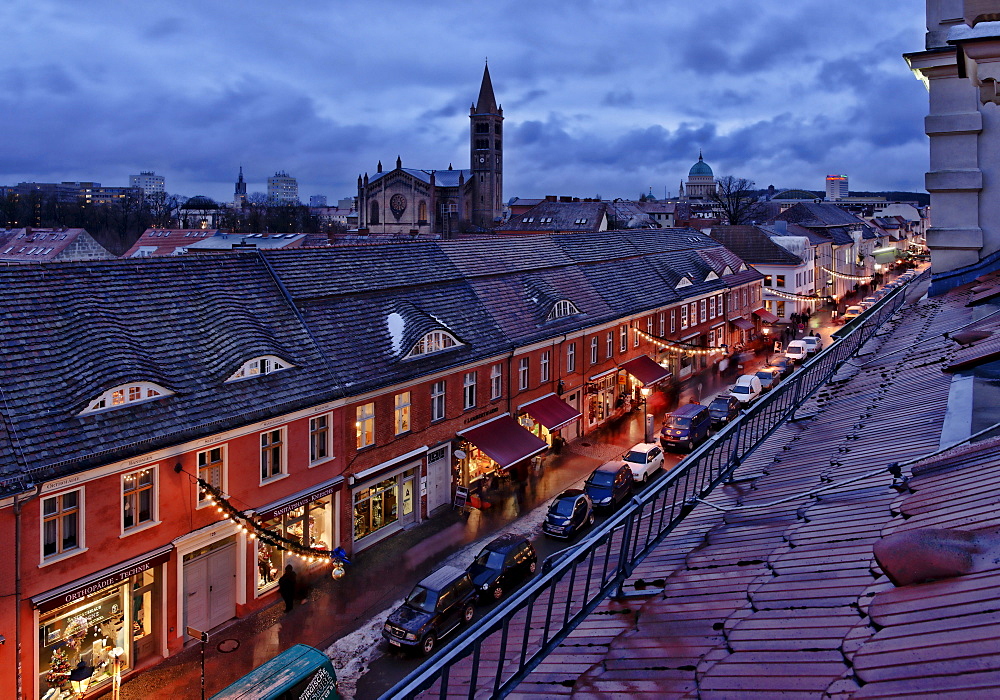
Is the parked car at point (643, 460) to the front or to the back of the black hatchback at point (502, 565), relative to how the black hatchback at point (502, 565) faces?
to the back

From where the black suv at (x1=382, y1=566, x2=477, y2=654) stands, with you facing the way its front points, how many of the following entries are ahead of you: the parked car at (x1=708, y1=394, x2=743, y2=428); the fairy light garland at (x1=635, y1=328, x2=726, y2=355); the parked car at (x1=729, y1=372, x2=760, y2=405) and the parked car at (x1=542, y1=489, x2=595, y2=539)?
0

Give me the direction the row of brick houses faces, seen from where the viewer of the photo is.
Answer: facing the viewer and to the right of the viewer

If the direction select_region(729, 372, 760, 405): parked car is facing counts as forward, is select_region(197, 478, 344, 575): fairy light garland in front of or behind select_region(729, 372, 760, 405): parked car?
in front

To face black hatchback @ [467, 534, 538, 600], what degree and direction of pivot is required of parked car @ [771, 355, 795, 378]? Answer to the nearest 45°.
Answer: approximately 45° to its left

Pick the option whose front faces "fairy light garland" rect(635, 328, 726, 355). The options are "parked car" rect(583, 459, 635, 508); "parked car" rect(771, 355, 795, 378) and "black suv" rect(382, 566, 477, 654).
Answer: "parked car" rect(771, 355, 795, 378)

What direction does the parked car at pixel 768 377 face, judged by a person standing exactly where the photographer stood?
facing the viewer and to the left of the viewer

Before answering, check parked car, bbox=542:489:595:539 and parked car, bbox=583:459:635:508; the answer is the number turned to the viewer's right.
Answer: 0

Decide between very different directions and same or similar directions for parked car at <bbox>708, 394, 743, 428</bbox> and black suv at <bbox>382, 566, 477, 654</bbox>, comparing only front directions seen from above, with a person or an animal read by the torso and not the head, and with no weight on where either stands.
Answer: same or similar directions

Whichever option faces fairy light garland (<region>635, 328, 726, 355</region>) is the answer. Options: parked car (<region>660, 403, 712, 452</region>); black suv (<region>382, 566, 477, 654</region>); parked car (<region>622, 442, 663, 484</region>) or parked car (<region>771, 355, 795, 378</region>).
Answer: parked car (<region>771, 355, 795, 378</region>)

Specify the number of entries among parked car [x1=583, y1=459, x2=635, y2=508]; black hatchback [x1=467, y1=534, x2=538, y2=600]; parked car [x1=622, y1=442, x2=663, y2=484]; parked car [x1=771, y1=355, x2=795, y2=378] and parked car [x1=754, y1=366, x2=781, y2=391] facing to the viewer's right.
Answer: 0

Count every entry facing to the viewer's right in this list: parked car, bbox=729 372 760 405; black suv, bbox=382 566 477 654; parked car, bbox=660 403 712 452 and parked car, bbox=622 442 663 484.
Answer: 0

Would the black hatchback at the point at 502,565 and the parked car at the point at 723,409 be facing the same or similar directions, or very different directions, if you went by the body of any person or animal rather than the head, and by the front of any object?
same or similar directions
